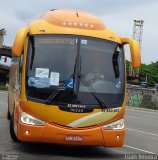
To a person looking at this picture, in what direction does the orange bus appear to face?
facing the viewer

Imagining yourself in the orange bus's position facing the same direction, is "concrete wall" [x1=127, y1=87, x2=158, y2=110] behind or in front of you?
behind
